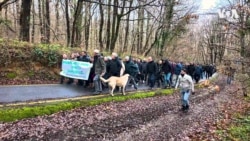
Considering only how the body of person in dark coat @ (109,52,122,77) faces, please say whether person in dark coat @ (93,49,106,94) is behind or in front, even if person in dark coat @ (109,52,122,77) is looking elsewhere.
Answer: in front

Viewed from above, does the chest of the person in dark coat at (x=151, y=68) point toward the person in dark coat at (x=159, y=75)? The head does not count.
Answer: no

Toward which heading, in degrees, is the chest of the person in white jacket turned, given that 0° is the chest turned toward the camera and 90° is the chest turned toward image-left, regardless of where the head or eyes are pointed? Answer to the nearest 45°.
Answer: approximately 45°

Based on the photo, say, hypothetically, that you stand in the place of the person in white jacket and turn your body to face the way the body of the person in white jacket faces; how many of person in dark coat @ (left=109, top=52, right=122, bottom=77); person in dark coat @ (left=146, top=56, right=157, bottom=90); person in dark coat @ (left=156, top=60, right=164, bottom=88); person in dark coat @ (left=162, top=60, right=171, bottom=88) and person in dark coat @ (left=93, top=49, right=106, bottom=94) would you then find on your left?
0

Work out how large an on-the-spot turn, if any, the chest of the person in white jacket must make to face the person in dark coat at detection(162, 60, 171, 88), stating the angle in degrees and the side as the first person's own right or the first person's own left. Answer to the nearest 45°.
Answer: approximately 135° to the first person's own right

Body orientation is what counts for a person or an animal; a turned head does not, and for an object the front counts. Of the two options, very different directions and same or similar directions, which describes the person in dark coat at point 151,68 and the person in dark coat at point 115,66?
same or similar directions

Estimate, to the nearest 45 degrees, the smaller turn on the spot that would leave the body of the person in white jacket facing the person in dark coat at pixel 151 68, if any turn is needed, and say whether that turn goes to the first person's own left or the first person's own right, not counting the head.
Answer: approximately 135° to the first person's own right

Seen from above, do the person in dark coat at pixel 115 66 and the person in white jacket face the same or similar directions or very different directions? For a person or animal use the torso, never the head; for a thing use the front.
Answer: same or similar directions

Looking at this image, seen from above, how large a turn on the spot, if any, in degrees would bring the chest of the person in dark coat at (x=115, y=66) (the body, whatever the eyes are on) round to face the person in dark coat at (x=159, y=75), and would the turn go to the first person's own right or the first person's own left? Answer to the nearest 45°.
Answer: approximately 180°

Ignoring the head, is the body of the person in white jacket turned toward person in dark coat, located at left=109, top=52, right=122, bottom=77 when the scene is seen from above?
no

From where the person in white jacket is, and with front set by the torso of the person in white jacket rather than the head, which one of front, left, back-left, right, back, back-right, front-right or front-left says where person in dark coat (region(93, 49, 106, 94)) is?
front-right

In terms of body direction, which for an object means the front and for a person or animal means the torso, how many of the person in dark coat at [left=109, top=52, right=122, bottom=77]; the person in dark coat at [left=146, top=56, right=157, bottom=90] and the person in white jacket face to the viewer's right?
0

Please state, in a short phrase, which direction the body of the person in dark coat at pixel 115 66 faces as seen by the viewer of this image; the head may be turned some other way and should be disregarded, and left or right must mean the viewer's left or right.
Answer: facing the viewer and to the left of the viewer

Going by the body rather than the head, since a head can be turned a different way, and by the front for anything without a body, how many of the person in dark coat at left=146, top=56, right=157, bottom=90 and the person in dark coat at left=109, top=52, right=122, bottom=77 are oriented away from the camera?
0
